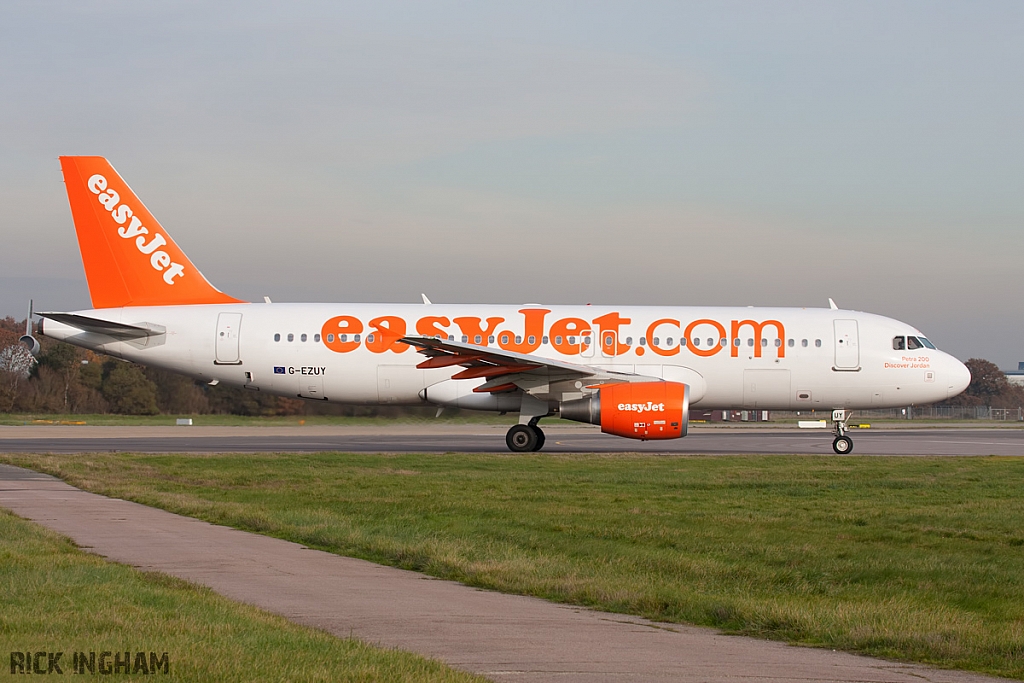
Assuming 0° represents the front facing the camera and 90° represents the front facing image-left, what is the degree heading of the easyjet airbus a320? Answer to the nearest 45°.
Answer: approximately 270°
